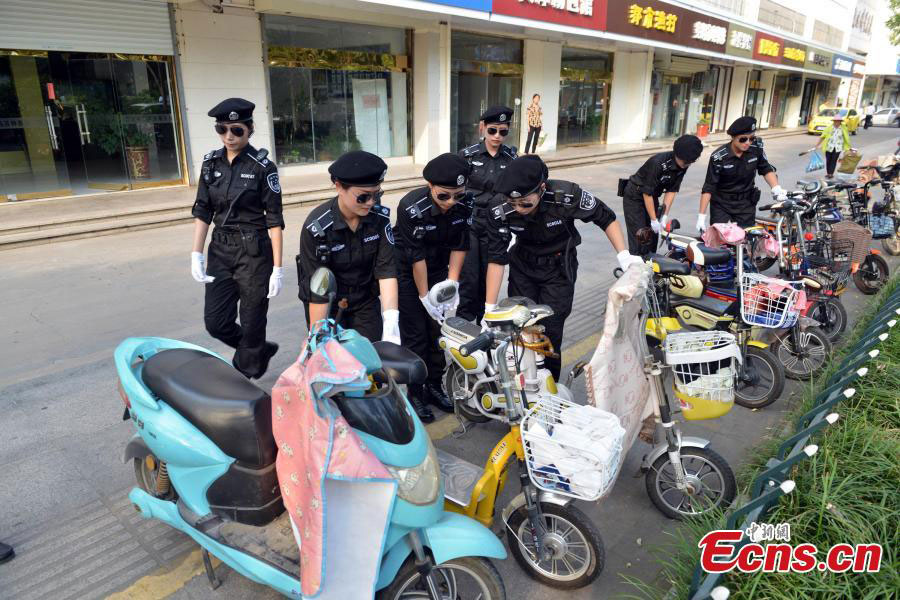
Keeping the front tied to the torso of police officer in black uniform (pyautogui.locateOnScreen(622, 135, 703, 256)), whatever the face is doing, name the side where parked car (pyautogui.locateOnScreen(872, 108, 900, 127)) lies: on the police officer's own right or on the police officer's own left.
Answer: on the police officer's own left

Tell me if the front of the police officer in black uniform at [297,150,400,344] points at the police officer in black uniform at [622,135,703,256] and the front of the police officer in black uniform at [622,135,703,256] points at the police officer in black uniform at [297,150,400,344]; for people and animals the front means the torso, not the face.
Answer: no

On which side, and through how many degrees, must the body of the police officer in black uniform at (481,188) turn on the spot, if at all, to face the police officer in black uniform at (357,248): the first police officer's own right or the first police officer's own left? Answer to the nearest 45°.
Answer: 0° — they already face them

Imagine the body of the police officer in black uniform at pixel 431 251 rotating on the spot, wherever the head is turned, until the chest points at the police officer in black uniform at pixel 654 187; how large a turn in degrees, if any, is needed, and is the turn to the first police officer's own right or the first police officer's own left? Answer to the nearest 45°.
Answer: approximately 90° to the first police officer's own left

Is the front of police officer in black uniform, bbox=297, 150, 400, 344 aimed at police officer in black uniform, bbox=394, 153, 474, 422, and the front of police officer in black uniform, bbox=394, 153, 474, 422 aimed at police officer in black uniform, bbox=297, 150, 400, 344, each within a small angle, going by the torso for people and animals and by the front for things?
no

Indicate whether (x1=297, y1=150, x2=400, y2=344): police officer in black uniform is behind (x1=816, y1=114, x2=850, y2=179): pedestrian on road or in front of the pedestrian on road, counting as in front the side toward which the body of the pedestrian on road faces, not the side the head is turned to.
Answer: in front

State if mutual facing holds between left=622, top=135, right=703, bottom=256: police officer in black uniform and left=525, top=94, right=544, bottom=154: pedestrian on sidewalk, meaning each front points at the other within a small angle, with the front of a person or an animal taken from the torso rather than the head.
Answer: no

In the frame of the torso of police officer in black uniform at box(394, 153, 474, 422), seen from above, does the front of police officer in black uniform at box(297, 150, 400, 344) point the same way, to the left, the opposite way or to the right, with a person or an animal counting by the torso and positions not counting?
the same way

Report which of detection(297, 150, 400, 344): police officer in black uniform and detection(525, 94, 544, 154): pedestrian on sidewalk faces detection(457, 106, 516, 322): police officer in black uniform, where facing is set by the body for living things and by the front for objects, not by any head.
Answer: the pedestrian on sidewalk

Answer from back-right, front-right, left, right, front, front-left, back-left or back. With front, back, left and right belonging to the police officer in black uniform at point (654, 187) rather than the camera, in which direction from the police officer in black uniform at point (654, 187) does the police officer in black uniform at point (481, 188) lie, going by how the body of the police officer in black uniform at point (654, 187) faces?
right

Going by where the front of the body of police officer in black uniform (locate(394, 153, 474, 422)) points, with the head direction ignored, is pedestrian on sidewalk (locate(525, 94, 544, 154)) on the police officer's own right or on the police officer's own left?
on the police officer's own left

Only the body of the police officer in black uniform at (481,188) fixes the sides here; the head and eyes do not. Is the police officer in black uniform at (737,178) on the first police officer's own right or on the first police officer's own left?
on the first police officer's own left

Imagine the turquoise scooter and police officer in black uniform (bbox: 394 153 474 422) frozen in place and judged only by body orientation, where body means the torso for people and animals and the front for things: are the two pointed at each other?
no

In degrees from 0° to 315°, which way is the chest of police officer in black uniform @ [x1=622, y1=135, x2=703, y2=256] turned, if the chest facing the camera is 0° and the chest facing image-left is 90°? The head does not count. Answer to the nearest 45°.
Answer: approximately 315°

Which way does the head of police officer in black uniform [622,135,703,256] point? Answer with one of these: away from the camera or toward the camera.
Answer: toward the camera

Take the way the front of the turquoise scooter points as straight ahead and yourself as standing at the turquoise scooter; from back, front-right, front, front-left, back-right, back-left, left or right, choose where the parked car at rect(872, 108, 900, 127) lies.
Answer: left

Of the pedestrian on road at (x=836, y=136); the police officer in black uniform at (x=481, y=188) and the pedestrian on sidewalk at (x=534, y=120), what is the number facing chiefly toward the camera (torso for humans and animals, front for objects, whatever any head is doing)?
3

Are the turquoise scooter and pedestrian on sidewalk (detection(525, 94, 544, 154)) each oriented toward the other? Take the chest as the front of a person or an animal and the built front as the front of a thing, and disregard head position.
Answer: no

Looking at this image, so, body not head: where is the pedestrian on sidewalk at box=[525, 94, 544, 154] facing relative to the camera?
toward the camera

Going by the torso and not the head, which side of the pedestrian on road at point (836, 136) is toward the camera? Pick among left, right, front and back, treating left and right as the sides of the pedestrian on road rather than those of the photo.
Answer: front
